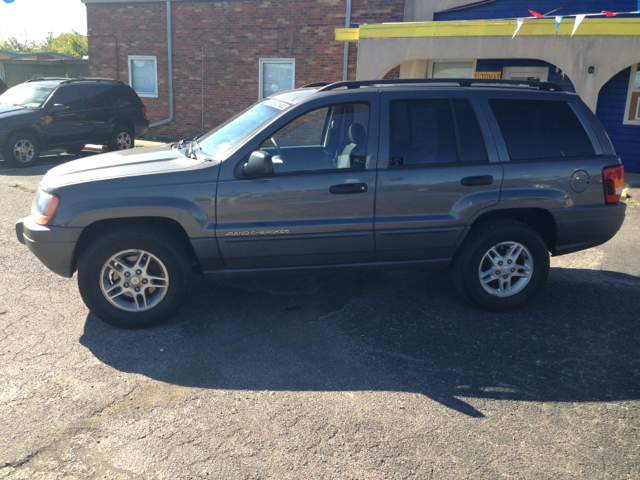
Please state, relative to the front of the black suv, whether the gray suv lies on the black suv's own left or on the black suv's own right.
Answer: on the black suv's own left

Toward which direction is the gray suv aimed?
to the viewer's left

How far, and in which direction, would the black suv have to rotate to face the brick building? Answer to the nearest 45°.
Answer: approximately 180°

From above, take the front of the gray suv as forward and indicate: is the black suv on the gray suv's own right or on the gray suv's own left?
on the gray suv's own right

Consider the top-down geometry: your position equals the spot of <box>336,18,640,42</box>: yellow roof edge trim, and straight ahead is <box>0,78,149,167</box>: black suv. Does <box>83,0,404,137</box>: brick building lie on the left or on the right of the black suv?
right

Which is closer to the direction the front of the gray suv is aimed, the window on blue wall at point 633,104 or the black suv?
the black suv

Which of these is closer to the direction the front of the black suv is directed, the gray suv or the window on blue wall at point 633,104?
the gray suv

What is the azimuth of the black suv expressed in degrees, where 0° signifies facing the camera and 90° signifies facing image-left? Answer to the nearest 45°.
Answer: approximately 45°

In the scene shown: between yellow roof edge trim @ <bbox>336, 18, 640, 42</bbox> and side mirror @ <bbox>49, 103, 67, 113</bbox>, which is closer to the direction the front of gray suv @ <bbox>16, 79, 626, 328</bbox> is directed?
the side mirror

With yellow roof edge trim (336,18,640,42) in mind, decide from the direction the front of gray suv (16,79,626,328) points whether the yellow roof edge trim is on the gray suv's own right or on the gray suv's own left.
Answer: on the gray suv's own right
